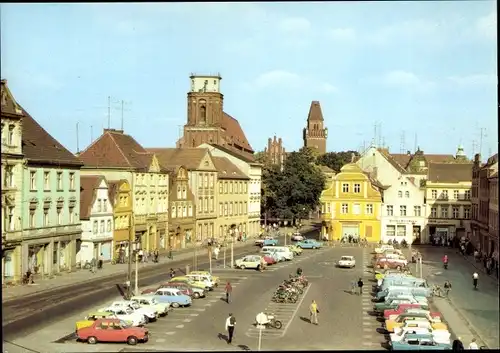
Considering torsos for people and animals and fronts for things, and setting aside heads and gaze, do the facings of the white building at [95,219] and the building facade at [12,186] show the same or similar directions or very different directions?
same or similar directions

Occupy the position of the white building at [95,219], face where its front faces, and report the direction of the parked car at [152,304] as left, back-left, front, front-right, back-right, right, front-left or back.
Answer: front-right

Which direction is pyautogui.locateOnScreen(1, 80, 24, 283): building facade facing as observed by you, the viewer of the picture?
facing the viewer and to the right of the viewer

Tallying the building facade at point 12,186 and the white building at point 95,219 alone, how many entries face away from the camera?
0

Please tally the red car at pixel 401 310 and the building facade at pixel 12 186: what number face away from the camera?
0

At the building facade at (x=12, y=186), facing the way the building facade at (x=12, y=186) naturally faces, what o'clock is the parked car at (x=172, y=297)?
The parked car is roughly at 12 o'clock from the building facade.

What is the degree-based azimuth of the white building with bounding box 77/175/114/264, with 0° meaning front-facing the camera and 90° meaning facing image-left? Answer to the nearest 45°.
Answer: approximately 315°
